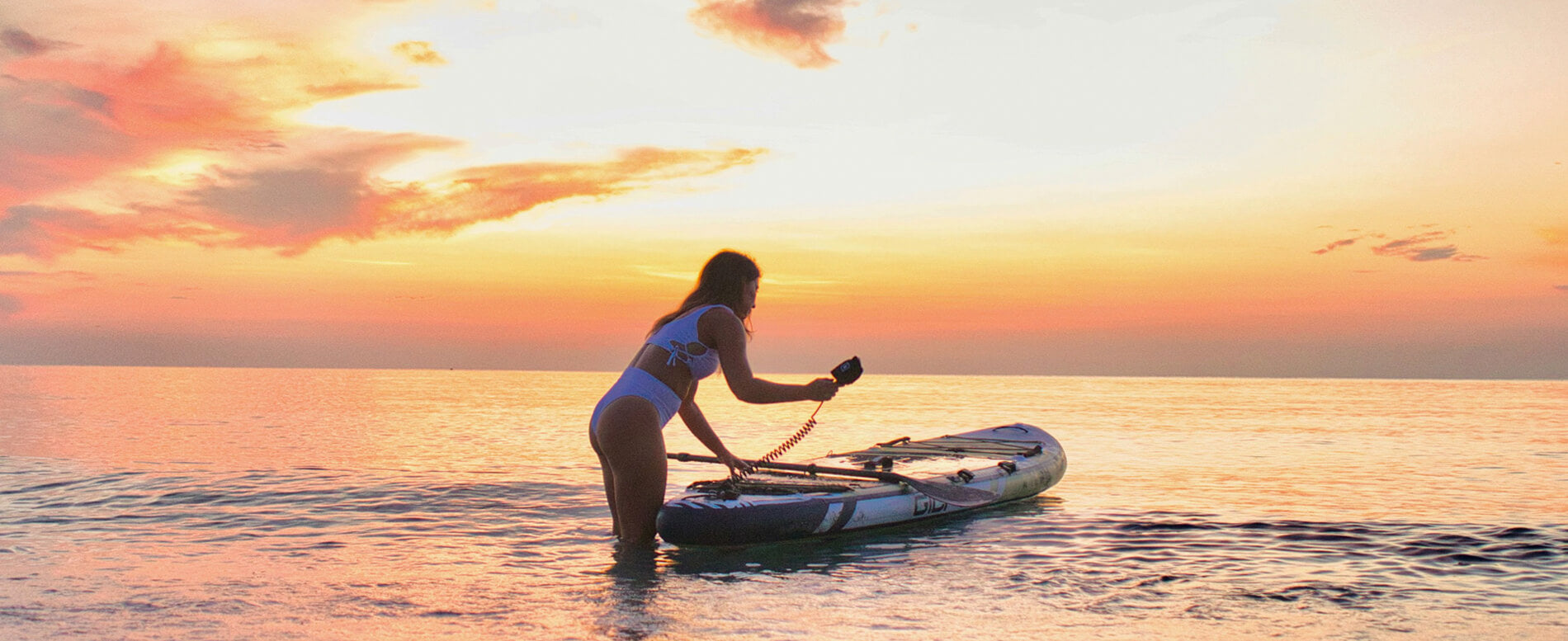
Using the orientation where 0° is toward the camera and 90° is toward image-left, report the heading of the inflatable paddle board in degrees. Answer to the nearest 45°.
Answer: approximately 225°

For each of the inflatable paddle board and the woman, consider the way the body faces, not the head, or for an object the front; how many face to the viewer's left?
0

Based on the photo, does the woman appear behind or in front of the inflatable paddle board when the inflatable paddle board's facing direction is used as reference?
behind

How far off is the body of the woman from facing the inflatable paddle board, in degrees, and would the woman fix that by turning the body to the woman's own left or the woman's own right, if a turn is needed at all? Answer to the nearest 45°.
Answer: approximately 45° to the woman's own left

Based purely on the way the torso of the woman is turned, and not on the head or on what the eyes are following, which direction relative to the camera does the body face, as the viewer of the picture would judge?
to the viewer's right
